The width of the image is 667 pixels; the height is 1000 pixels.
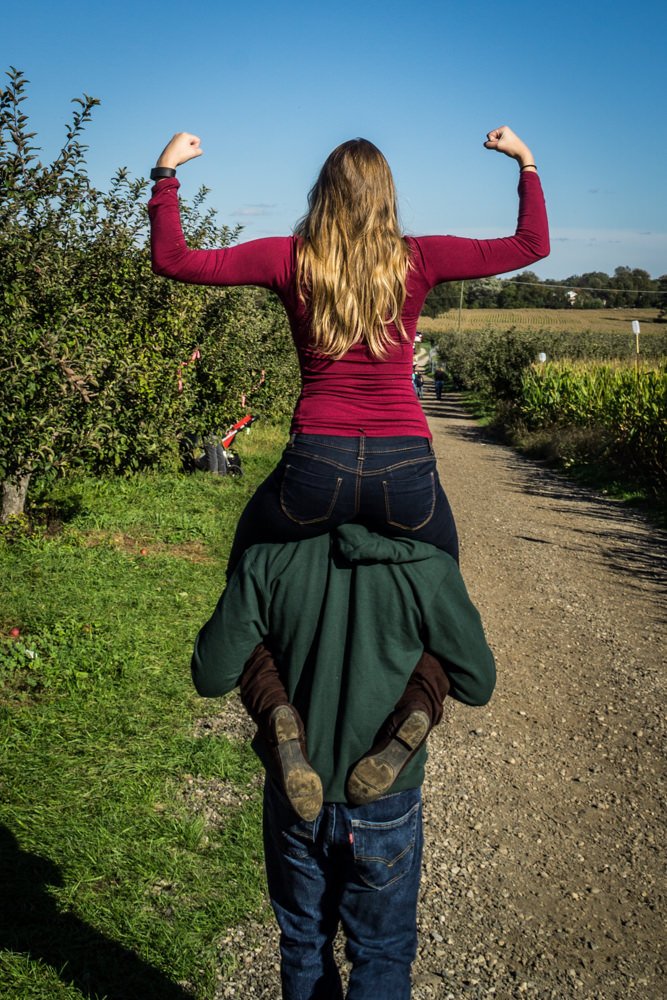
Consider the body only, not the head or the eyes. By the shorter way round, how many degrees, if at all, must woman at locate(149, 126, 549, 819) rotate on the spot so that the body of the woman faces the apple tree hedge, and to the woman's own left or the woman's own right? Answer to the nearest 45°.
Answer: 0° — they already face it

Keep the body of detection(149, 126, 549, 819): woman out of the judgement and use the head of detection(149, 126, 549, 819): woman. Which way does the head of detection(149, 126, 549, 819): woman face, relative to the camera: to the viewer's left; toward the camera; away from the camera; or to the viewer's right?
away from the camera

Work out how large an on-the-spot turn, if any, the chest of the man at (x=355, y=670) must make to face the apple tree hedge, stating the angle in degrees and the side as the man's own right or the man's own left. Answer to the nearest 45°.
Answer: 0° — they already face it

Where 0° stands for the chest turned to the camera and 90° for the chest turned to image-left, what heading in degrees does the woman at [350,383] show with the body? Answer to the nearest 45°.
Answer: approximately 180°

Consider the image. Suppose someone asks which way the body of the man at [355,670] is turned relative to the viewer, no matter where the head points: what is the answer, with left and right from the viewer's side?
facing away from the viewer
